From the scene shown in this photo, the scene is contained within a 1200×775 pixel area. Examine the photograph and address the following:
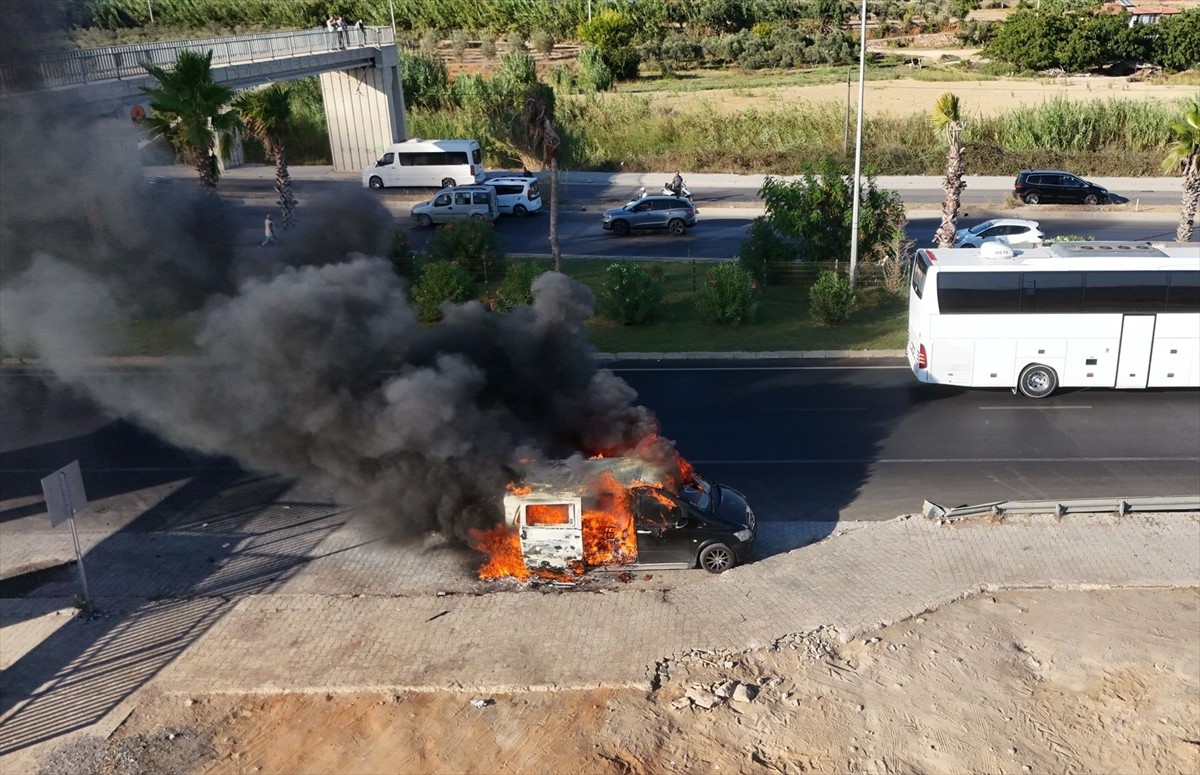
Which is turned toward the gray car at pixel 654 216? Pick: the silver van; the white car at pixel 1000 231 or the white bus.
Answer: the white car

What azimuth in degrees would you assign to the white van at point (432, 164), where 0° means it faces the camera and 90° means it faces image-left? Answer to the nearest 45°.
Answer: approximately 90°

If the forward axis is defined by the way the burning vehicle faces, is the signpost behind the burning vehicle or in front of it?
behind

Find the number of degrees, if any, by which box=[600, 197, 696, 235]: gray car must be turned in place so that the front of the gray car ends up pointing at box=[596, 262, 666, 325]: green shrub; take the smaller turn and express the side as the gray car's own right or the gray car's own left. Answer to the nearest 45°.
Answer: approximately 90° to the gray car's own left

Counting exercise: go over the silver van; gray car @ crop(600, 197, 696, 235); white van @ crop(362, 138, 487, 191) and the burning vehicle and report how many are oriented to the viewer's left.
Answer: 3

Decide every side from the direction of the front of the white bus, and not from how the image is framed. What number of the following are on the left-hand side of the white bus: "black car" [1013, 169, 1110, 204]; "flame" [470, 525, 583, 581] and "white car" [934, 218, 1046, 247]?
2

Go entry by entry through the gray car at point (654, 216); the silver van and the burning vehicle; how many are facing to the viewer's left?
2

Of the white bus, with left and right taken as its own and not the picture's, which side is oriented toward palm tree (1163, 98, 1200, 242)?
left

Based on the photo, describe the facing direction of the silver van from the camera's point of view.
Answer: facing to the left of the viewer

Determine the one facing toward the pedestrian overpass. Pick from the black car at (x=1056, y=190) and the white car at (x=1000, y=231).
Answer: the white car

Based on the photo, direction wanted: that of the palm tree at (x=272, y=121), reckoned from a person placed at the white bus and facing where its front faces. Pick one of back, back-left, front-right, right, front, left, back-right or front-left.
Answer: back

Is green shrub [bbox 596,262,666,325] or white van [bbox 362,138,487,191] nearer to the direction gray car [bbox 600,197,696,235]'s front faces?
the white van

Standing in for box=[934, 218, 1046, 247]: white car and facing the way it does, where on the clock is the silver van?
The silver van is roughly at 12 o'clock from the white car.

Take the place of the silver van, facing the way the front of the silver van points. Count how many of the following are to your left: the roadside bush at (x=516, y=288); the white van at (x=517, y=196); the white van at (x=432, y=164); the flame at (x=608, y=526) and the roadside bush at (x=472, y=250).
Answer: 3

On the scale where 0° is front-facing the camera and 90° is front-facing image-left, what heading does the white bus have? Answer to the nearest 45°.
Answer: approximately 270°

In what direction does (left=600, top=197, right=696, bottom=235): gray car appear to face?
to the viewer's left

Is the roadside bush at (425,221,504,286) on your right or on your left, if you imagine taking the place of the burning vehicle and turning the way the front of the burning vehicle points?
on your left

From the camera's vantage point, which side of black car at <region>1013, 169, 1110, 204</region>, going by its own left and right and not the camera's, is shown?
right

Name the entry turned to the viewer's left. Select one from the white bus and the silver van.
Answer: the silver van
